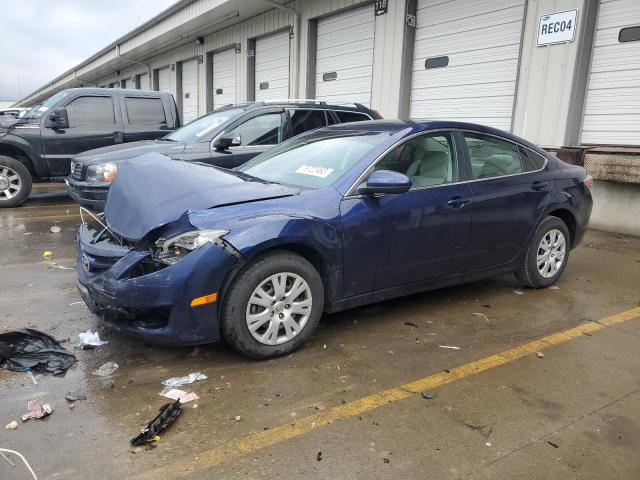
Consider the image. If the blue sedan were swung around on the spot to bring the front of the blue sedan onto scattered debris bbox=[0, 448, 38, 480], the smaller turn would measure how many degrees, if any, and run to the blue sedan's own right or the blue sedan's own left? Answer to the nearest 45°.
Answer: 0° — it already faces it

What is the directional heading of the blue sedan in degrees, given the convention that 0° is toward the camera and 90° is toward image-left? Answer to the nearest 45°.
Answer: approximately 45°

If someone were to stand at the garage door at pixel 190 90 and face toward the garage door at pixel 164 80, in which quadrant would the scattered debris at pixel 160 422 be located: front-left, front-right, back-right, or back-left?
back-left

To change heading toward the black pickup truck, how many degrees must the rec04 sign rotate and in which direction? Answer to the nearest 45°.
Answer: approximately 45° to its right

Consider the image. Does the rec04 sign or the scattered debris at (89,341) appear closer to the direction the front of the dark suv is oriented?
the scattered debris

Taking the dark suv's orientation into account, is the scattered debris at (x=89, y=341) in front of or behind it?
in front

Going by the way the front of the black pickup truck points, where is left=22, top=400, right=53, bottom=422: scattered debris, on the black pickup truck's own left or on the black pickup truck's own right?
on the black pickup truck's own left

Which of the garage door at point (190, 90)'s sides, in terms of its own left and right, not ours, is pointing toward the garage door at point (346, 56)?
left

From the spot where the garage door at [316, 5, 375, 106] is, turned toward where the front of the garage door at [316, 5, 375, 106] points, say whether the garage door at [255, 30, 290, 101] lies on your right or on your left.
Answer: on your right

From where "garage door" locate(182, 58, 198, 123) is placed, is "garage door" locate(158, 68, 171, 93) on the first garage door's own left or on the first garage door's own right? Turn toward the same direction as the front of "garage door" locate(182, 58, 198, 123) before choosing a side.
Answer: on the first garage door's own right

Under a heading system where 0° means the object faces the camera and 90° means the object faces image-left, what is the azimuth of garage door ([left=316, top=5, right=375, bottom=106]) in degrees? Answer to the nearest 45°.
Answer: approximately 45°

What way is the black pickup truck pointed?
to the viewer's left

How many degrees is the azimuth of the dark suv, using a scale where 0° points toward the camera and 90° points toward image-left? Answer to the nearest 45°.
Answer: approximately 45°

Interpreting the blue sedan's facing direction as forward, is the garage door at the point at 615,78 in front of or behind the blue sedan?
behind
